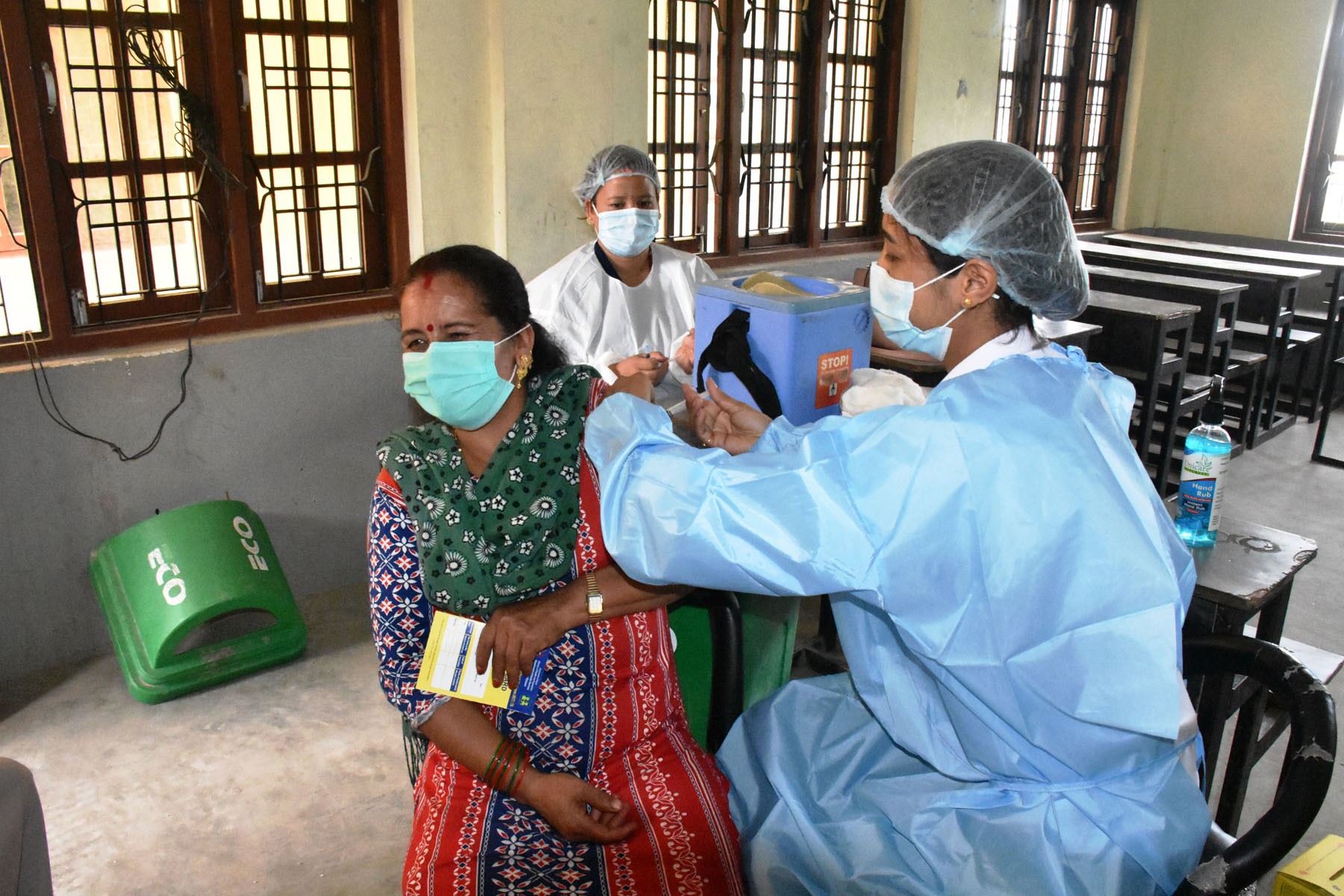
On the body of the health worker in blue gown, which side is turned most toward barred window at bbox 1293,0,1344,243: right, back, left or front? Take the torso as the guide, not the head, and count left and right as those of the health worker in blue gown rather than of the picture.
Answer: right

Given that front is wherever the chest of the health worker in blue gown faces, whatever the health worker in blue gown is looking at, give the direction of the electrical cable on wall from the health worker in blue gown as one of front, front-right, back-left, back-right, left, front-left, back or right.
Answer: front-right

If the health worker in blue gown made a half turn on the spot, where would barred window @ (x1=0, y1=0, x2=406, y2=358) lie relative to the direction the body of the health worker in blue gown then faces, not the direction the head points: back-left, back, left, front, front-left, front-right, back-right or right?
back-left

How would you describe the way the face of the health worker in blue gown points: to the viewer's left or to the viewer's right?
to the viewer's left

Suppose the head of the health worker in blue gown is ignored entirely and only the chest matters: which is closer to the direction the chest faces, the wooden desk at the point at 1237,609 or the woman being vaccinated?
the woman being vaccinated

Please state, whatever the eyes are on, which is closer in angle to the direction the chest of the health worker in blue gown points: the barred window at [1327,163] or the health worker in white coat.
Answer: the health worker in white coat

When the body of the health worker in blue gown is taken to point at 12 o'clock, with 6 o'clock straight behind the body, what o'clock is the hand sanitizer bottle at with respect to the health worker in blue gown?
The hand sanitizer bottle is roughly at 4 o'clock from the health worker in blue gown.

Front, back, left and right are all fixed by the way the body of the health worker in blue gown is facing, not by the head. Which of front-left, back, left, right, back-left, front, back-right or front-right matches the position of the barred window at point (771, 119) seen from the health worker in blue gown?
right

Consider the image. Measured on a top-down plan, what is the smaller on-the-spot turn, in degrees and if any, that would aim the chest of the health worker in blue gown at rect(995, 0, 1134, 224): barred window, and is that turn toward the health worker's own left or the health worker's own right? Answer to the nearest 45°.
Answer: approximately 90° to the health worker's own right

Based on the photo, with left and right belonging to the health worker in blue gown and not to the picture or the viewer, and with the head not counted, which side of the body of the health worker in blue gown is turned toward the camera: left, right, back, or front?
left

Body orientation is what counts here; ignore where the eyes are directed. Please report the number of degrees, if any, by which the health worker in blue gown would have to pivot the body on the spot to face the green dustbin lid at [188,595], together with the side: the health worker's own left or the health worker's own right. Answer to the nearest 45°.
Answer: approximately 45° to the health worker's own right
